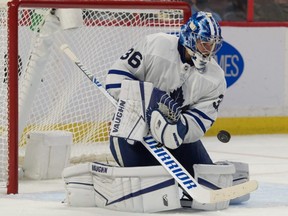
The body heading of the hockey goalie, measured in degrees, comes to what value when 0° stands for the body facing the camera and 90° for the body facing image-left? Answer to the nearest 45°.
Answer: approximately 315°

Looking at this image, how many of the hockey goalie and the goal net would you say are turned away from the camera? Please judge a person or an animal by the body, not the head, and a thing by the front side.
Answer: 0
